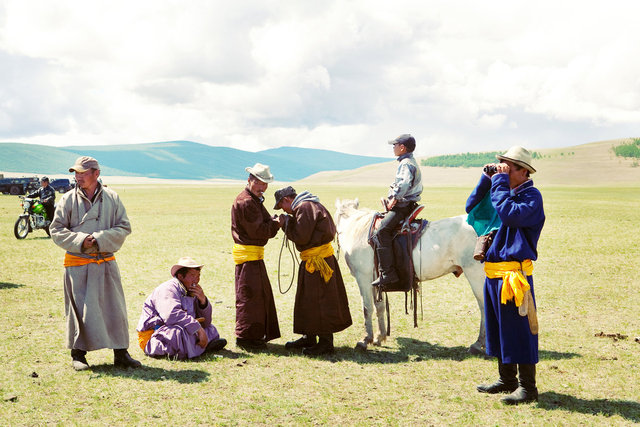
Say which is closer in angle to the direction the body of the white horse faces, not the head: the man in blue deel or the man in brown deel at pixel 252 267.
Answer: the man in brown deel

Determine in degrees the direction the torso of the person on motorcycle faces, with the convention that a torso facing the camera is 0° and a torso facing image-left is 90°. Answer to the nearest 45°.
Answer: approximately 45°

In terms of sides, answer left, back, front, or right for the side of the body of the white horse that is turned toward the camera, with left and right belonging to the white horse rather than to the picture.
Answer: left

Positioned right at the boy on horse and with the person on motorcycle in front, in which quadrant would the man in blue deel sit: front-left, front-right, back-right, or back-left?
back-left

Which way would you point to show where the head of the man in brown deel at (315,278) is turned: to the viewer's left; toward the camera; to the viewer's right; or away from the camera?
to the viewer's left

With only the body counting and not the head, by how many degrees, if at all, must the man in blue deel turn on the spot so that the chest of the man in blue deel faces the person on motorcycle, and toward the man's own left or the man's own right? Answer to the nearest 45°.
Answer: approximately 45° to the man's own right

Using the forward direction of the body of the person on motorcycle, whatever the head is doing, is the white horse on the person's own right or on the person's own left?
on the person's own left

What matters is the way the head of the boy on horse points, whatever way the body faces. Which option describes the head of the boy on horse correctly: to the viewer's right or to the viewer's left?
to the viewer's left

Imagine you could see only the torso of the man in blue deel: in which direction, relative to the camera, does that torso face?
to the viewer's left

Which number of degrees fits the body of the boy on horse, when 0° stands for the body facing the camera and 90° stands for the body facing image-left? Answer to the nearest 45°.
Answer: approximately 90°
